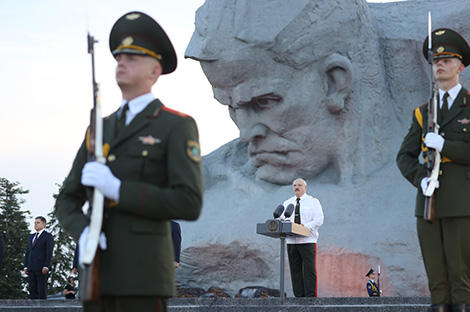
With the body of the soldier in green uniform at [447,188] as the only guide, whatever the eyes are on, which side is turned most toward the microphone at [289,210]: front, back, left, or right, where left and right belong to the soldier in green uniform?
back

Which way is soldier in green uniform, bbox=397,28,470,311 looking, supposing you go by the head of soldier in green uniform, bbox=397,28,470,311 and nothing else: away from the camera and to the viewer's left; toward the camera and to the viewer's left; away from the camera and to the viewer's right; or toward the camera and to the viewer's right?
toward the camera and to the viewer's left

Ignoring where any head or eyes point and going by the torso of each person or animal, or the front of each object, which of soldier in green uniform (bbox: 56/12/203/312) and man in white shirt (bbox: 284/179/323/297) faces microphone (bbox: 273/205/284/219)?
the man in white shirt

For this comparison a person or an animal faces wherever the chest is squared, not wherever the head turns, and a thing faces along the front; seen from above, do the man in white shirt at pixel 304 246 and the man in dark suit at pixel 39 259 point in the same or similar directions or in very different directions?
same or similar directions

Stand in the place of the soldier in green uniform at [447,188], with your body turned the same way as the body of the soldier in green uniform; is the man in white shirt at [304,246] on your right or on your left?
on your right

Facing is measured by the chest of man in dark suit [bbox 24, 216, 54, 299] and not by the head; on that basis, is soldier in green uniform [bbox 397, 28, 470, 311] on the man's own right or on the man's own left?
on the man's own left

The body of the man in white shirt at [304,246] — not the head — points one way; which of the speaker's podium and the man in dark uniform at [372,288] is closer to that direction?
the speaker's podium

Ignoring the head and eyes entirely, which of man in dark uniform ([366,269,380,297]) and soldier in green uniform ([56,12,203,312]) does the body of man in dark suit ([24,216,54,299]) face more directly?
the soldier in green uniform

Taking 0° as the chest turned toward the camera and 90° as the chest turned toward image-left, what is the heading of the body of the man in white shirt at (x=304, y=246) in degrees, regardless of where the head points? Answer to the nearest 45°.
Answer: approximately 45°
